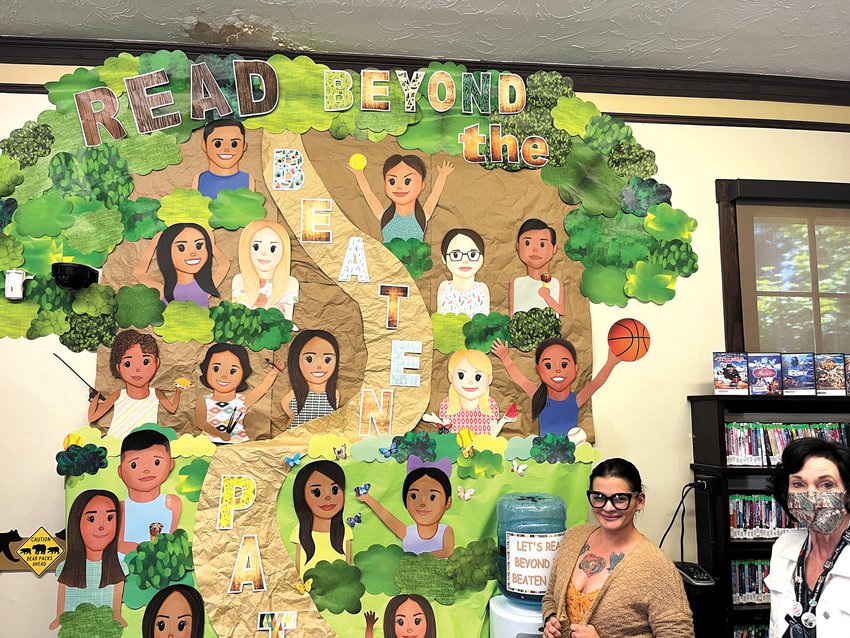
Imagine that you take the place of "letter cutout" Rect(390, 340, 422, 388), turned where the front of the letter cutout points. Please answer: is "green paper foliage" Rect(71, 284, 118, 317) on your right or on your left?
on your right

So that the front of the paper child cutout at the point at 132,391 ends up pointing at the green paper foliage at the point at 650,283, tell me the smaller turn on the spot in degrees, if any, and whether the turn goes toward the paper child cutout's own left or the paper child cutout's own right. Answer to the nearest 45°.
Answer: approximately 90° to the paper child cutout's own left

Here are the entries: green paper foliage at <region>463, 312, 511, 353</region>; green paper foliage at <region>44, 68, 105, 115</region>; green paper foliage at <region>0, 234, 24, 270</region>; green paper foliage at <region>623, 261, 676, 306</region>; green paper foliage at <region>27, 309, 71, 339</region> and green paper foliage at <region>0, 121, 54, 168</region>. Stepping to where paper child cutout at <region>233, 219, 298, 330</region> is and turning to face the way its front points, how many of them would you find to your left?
2

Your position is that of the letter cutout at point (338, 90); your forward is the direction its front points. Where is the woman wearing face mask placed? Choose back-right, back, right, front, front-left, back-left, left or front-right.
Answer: front-left
